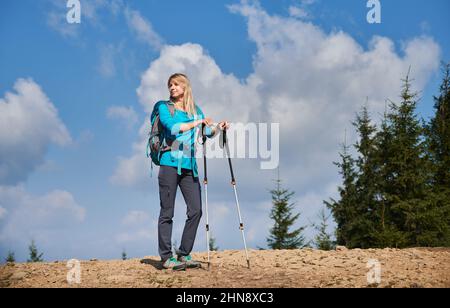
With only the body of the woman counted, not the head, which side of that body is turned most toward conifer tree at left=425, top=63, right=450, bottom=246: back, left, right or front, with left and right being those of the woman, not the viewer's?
left

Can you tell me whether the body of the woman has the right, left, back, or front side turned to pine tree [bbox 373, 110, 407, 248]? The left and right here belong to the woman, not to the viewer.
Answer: left

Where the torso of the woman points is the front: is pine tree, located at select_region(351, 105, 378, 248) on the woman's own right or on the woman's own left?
on the woman's own left

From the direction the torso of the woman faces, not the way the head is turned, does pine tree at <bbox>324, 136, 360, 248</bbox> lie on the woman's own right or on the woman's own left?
on the woman's own left

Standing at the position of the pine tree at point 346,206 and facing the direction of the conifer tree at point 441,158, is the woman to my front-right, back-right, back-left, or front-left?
back-right

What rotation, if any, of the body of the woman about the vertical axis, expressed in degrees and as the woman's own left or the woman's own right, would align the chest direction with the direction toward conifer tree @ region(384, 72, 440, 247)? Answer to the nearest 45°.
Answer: approximately 90° to the woman's own left
